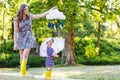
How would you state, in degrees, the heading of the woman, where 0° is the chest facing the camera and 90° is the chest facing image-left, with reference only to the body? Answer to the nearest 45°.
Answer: approximately 315°
